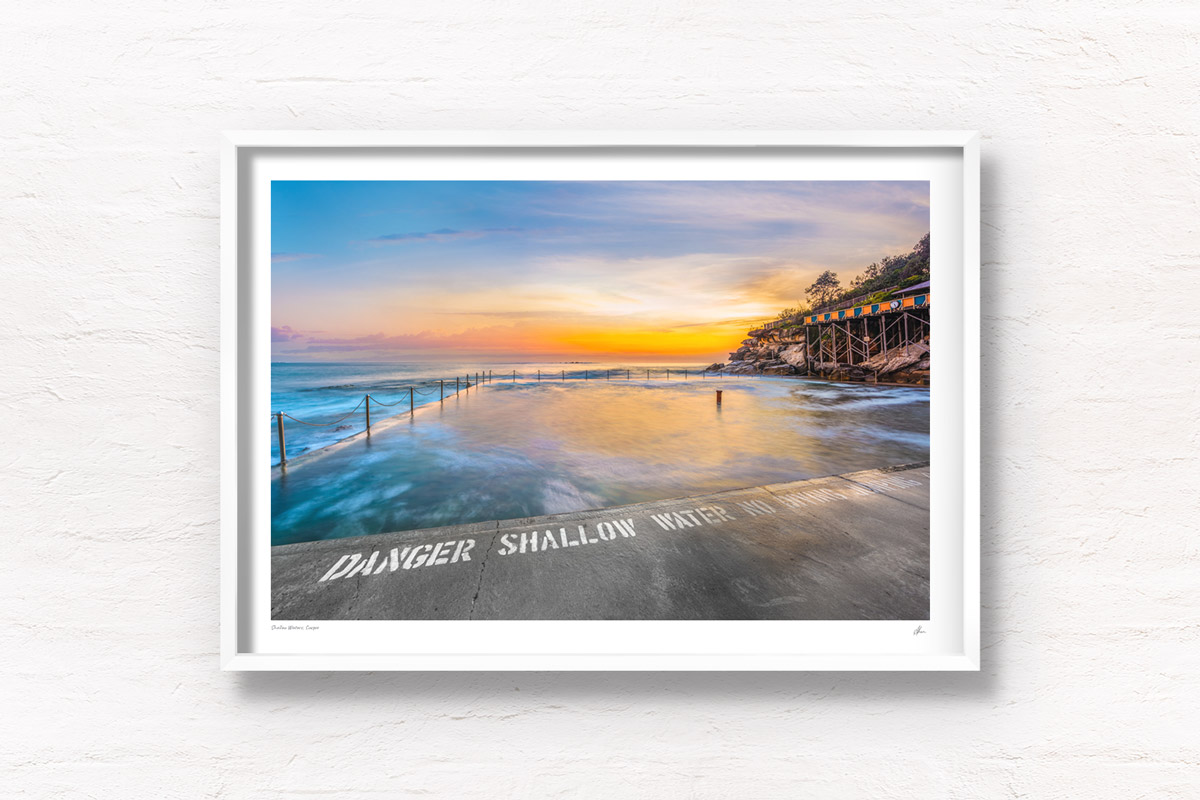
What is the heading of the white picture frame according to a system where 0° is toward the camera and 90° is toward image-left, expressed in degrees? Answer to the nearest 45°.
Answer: approximately 0°
